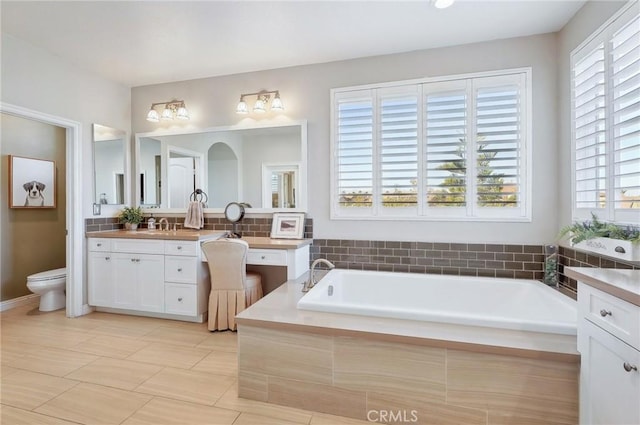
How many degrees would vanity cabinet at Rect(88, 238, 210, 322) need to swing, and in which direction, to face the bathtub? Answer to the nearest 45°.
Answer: approximately 90° to its left

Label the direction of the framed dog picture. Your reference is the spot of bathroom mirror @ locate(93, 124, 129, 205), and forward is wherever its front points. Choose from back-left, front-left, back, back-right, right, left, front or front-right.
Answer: back

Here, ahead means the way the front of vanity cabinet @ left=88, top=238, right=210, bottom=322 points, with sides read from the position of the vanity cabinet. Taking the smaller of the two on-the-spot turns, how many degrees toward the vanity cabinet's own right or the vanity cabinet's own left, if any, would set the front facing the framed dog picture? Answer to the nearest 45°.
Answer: approximately 90° to the vanity cabinet's own right

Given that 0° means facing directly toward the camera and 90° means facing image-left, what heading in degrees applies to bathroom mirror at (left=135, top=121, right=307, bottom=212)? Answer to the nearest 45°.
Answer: approximately 45°

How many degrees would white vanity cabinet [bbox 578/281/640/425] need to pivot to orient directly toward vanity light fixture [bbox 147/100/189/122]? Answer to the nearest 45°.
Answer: approximately 45° to its right

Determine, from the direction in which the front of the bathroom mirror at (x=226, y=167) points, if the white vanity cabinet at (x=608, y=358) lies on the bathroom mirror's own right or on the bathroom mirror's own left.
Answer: on the bathroom mirror's own left

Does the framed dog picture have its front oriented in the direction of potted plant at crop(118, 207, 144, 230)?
yes
